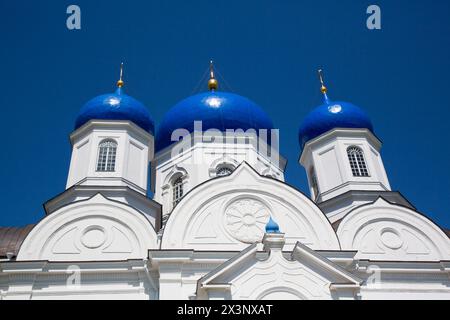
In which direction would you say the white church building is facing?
toward the camera
